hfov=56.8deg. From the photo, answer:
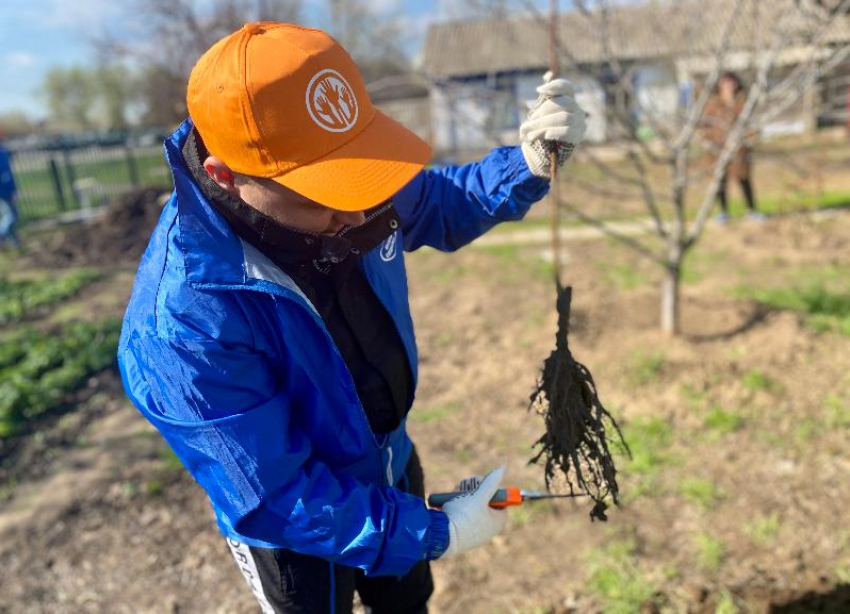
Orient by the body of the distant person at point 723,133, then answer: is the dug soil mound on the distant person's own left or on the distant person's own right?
on the distant person's own right

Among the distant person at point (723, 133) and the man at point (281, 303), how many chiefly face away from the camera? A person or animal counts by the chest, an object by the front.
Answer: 0

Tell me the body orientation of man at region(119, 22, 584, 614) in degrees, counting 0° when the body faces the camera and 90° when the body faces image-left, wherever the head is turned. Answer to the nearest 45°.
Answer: approximately 315°

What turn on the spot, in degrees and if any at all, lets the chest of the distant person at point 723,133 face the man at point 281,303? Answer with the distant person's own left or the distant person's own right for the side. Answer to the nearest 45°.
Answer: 0° — they already face them

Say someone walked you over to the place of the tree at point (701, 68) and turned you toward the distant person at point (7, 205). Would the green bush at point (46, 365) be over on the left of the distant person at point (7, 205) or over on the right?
left

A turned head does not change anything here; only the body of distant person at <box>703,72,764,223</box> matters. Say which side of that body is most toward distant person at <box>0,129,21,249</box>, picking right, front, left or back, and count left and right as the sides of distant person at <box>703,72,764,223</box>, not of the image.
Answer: right

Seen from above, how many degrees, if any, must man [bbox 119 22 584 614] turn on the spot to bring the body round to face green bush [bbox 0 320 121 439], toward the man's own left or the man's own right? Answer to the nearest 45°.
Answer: approximately 180°

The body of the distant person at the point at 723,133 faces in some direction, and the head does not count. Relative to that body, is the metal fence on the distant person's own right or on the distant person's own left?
on the distant person's own right

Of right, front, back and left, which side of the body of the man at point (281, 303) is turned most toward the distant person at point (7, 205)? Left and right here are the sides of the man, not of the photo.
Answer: back

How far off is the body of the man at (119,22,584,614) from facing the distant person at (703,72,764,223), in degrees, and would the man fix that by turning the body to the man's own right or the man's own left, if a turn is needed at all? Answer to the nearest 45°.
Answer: approximately 90° to the man's own left

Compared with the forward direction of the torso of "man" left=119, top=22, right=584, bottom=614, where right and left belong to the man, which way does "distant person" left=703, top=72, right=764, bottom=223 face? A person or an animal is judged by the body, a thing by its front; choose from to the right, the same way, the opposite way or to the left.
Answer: to the right

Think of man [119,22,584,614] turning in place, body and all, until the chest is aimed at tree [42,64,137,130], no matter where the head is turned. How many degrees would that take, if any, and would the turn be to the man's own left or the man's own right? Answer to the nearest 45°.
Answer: approximately 135° to the man's own left

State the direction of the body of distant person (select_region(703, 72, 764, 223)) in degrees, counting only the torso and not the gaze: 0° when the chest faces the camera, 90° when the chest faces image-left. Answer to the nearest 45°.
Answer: approximately 0°
